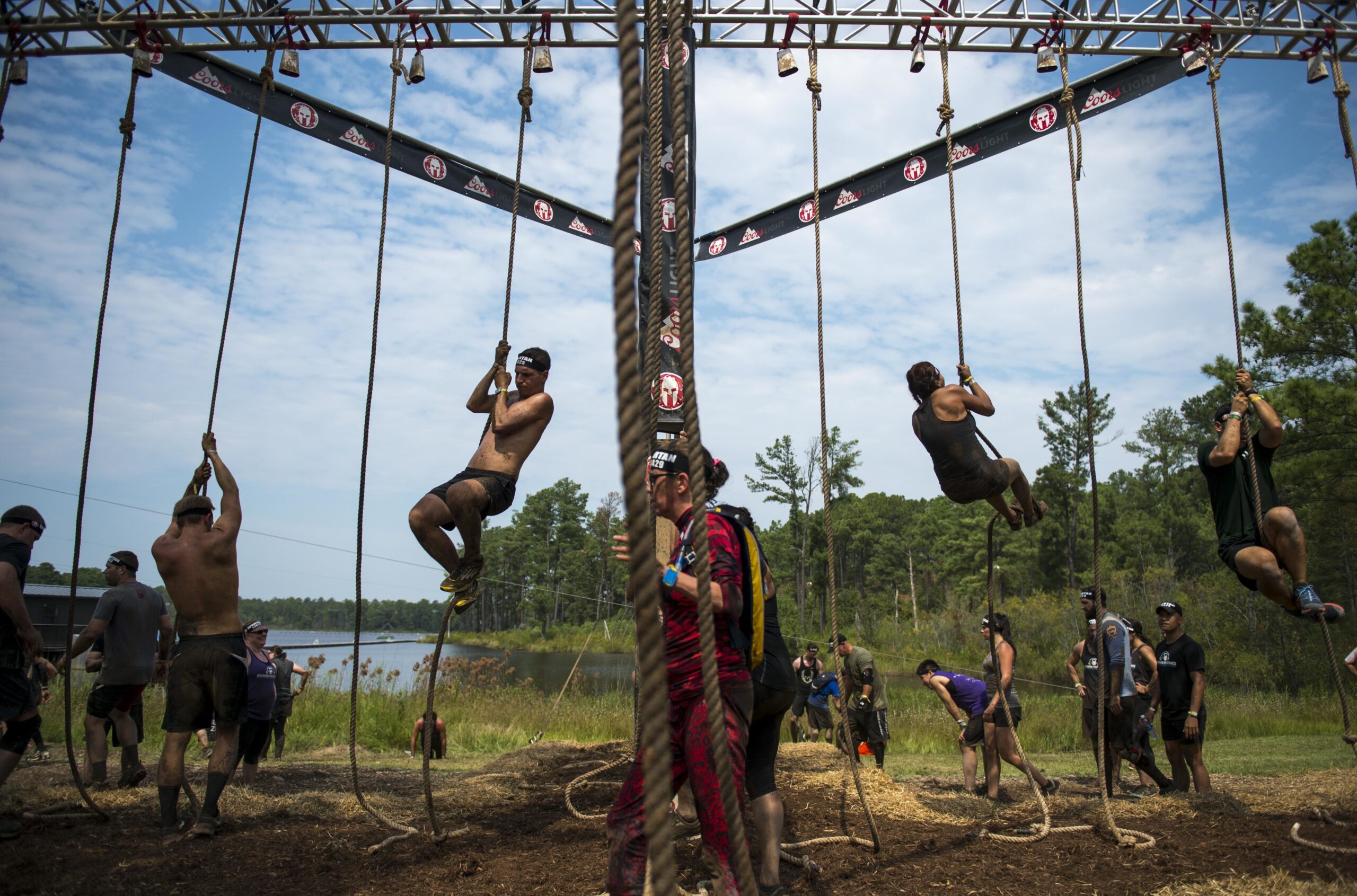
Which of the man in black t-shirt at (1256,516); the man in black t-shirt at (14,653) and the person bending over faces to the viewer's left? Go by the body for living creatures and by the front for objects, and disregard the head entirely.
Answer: the person bending over

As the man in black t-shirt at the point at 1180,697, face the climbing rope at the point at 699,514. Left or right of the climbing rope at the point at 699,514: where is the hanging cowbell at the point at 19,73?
right

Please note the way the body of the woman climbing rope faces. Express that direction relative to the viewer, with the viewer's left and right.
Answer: facing away from the viewer and to the right of the viewer

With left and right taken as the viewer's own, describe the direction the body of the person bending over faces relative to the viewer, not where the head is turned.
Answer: facing to the left of the viewer

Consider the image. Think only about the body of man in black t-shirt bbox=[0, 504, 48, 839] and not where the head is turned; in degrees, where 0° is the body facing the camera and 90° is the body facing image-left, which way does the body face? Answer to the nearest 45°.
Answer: approximately 270°

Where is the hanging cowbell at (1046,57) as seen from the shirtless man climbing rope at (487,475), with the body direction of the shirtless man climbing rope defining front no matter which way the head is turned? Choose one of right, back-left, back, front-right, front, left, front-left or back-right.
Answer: back-left

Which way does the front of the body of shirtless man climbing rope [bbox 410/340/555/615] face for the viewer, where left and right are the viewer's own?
facing the viewer and to the left of the viewer

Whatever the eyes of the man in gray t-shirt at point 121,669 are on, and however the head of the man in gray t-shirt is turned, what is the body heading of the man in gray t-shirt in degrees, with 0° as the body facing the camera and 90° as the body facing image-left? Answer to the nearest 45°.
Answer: approximately 135°

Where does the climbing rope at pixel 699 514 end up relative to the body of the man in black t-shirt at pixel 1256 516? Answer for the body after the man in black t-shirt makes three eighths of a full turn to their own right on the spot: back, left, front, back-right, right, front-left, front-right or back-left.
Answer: left

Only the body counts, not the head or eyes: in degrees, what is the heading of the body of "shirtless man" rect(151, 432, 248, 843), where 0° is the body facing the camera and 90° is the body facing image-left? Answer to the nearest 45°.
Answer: approximately 180°

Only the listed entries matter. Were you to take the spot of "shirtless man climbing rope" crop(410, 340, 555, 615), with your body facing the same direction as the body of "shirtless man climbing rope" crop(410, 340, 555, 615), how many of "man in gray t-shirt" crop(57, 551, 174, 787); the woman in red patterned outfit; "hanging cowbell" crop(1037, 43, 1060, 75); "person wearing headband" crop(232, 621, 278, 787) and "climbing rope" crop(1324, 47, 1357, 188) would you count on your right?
2

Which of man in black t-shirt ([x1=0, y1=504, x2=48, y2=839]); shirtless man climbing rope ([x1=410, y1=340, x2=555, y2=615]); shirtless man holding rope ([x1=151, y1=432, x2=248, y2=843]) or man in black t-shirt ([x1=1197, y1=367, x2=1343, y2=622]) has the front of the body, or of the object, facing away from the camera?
shirtless man holding rope ([x1=151, y1=432, x2=248, y2=843])

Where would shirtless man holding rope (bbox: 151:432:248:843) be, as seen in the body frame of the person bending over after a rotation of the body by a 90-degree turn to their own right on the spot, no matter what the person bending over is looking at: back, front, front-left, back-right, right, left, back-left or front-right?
back-left

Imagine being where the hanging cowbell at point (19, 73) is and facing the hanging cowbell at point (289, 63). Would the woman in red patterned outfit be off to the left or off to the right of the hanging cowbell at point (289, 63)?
right

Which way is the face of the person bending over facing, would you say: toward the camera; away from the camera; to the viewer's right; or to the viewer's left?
to the viewer's left
